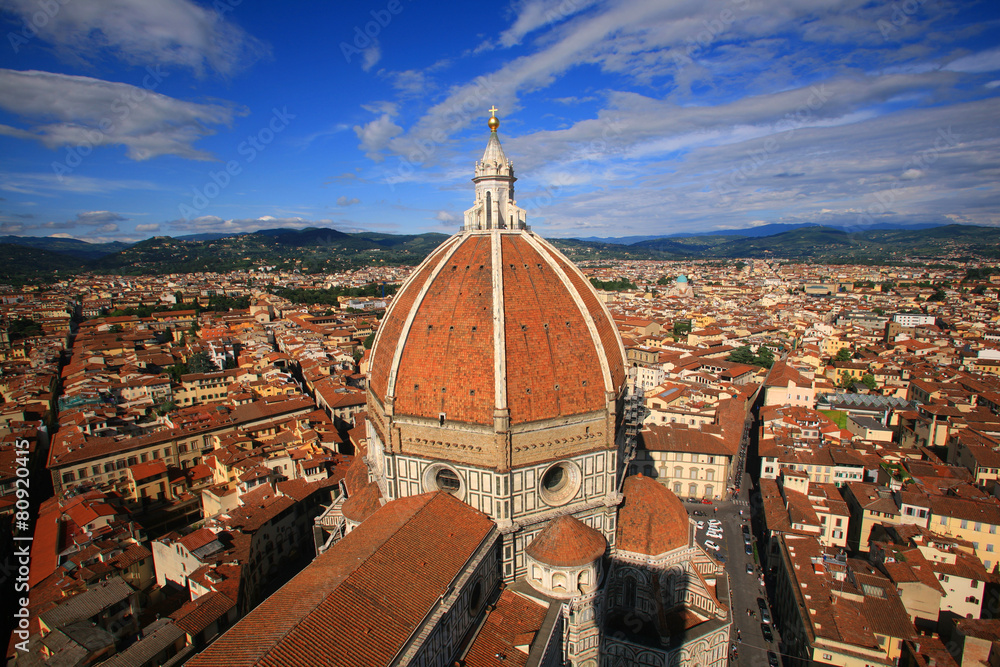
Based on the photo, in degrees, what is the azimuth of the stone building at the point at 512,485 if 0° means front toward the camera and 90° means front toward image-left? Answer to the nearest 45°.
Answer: approximately 45°
